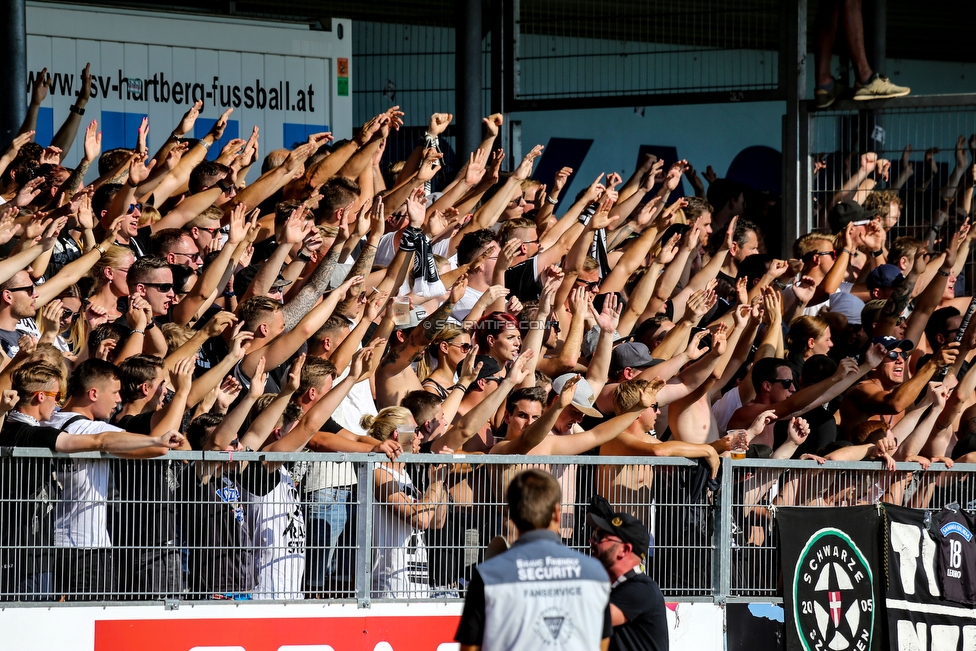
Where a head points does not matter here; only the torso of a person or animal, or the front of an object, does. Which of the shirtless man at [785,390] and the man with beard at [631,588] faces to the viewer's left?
the man with beard

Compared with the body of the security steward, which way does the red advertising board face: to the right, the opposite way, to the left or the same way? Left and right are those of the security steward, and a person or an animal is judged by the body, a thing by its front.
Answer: the opposite way

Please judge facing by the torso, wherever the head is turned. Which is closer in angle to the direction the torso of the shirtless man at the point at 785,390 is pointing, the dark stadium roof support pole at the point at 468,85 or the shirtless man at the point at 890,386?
the shirtless man

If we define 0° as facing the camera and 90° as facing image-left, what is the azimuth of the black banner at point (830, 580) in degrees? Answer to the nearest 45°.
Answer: approximately 0°

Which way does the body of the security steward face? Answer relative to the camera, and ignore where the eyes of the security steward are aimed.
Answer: away from the camera

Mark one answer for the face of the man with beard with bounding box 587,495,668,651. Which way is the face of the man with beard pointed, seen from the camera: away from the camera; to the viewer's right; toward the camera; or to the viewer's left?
to the viewer's left

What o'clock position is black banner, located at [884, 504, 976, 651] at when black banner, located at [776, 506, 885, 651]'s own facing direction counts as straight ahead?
black banner, located at [884, 504, 976, 651] is roughly at 8 o'clock from black banner, located at [776, 506, 885, 651].

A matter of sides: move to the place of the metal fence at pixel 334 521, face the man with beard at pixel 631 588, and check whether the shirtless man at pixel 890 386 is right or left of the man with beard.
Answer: left

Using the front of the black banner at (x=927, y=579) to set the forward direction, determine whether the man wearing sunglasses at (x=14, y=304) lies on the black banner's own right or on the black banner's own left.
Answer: on the black banner's own right

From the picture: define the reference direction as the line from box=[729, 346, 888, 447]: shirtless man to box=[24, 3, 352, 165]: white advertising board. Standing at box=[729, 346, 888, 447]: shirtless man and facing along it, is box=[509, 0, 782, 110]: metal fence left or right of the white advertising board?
right

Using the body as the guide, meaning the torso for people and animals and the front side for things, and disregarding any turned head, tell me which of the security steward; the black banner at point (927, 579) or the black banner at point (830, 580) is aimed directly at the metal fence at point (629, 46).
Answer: the security steward

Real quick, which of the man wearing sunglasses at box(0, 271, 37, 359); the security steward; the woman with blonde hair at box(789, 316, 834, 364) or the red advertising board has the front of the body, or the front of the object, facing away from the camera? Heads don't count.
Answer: the security steward
